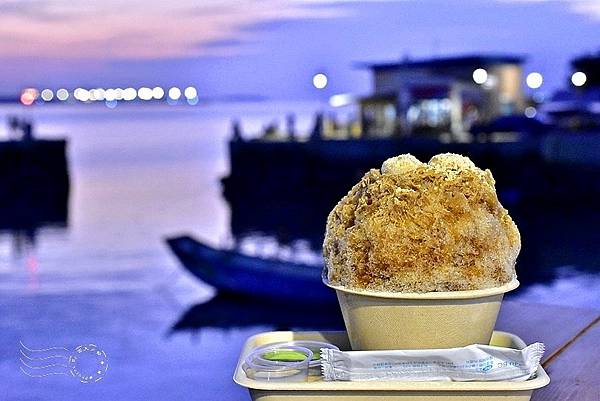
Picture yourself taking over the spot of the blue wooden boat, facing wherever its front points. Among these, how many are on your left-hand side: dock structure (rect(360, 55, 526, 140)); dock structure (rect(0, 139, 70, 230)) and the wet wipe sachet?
1

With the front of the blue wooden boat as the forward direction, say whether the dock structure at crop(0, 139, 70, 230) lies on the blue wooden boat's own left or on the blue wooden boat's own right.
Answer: on the blue wooden boat's own right

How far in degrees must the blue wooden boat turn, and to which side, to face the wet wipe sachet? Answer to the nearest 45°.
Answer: approximately 90° to its left

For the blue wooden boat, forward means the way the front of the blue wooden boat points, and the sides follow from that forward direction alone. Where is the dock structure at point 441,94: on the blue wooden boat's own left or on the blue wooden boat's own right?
on the blue wooden boat's own right

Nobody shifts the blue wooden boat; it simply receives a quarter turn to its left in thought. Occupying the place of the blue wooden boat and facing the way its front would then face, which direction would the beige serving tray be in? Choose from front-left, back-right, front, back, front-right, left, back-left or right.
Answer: front

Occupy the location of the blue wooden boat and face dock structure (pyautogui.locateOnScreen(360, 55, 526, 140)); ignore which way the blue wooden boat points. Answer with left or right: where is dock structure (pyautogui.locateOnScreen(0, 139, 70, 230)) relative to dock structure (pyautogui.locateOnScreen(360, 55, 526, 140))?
left

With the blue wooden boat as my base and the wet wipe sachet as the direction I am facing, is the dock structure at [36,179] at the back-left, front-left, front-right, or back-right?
back-right

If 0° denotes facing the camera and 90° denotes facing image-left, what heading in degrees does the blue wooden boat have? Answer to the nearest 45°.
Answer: approximately 90°

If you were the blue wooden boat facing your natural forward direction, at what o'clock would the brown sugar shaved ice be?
The brown sugar shaved ice is roughly at 9 o'clock from the blue wooden boat.
